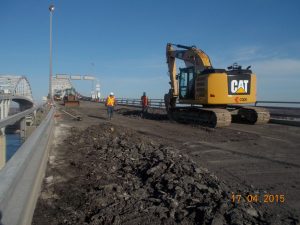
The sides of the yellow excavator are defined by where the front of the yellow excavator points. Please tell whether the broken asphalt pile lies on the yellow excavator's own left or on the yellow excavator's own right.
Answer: on the yellow excavator's own left

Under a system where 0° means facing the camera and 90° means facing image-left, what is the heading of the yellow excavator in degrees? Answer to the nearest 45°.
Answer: approximately 135°
